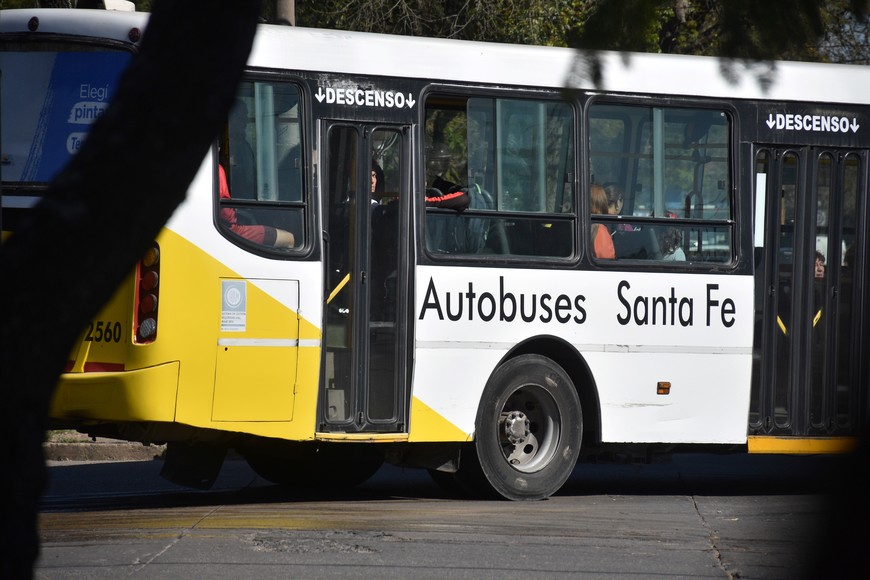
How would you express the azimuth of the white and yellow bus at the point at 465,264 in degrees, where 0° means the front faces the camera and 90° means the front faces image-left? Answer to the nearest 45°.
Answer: approximately 225°

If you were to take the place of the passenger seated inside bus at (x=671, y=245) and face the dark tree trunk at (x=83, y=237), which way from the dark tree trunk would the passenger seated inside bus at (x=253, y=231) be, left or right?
right

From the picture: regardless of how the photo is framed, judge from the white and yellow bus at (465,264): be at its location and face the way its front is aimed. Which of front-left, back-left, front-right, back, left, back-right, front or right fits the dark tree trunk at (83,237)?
back-right
